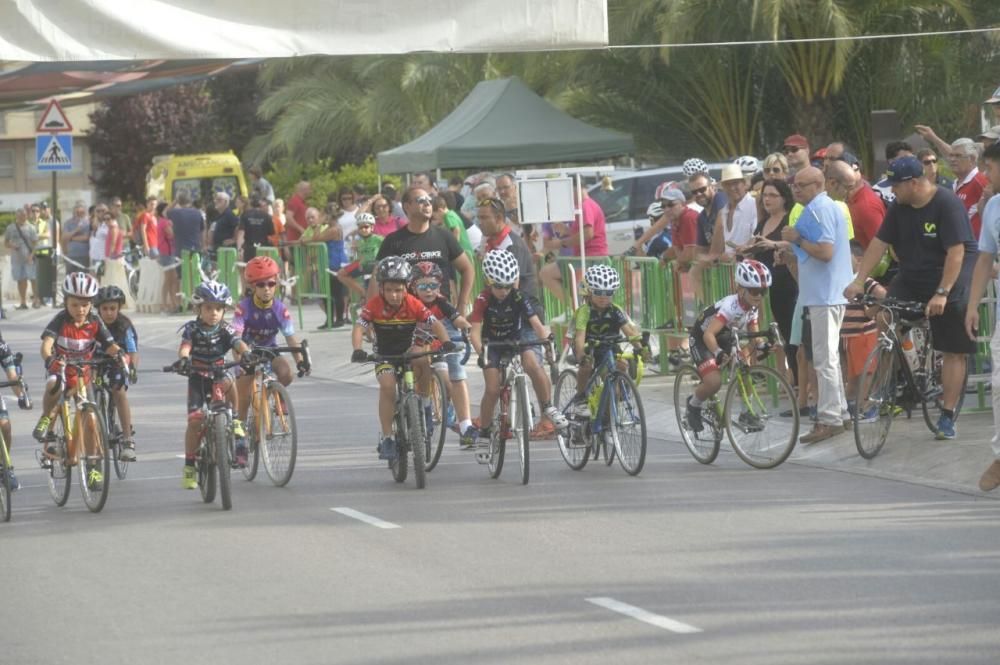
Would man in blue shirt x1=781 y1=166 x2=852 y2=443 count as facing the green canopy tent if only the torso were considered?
no

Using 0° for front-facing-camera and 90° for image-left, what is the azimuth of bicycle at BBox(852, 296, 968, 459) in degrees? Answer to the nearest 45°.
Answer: approximately 45°

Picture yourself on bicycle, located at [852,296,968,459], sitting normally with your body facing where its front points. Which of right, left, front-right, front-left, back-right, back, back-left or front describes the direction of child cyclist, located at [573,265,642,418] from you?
front-right

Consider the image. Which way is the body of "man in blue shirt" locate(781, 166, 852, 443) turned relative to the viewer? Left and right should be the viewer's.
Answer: facing to the left of the viewer

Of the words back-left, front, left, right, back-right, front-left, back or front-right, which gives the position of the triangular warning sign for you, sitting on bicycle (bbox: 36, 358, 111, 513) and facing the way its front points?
back-left

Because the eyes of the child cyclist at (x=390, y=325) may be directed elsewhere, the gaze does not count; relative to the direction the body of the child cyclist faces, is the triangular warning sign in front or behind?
behind

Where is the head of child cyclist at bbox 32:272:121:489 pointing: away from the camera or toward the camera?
toward the camera

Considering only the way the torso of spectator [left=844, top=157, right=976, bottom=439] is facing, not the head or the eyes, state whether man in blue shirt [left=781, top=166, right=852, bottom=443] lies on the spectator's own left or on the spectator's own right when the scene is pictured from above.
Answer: on the spectator's own right

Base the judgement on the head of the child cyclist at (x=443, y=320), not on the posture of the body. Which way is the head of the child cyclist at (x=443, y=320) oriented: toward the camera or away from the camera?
toward the camera

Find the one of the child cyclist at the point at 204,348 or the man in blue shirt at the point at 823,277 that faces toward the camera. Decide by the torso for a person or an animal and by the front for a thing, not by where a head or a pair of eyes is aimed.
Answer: the child cyclist

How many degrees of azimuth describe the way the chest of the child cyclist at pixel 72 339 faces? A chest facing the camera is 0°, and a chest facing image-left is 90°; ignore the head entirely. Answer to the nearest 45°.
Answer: approximately 0°

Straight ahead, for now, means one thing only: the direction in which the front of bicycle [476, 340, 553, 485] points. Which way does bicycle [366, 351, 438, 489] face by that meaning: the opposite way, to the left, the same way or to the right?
the same way

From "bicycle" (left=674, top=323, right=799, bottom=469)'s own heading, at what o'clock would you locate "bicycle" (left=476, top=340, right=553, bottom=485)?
"bicycle" (left=476, top=340, right=553, bottom=485) is roughly at 4 o'clock from "bicycle" (left=674, top=323, right=799, bottom=469).

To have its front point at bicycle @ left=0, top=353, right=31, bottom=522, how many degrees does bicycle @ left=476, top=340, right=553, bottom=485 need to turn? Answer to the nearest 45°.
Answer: approximately 90° to its right

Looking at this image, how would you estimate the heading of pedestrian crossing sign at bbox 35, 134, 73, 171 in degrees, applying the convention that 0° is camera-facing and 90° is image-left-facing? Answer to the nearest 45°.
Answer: approximately 0°

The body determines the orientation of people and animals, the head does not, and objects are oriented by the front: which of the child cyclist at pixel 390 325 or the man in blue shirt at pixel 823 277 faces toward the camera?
the child cyclist

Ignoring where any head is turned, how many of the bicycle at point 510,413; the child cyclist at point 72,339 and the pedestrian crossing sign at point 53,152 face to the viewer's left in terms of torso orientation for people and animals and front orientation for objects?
0

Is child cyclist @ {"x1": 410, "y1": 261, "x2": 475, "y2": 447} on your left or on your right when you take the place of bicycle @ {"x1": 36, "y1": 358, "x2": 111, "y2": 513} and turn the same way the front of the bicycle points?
on your left

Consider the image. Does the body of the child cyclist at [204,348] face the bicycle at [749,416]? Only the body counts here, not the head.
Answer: no

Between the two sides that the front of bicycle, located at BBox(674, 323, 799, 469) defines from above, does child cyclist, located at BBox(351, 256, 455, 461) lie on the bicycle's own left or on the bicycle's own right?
on the bicycle's own right

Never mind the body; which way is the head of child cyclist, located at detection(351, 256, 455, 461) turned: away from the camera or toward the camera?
toward the camera
